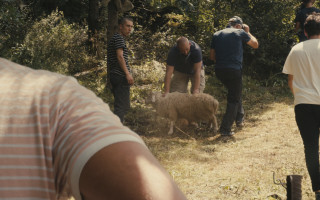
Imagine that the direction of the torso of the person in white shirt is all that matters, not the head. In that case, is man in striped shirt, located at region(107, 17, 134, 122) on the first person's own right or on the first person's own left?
on the first person's own left

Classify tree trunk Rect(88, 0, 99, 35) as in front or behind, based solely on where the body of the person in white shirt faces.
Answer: in front

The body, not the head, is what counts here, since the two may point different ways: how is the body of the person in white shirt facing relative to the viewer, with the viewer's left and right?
facing away from the viewer

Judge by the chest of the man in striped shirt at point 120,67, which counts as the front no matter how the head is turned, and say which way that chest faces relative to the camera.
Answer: to the viewer's right

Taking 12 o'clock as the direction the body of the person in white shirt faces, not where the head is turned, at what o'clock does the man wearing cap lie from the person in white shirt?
The man wearing cap is roughly at 11 o'clock from the person in white shirt.

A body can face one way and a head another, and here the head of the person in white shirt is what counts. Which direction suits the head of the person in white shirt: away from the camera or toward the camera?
away from the camera

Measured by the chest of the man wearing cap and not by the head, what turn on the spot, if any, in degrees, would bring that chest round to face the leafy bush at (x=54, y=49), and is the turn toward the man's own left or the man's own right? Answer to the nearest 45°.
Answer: approximately 90° to the man's own left

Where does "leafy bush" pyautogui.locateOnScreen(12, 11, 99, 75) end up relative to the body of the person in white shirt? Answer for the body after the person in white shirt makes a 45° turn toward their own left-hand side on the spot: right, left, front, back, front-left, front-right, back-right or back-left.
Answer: front
